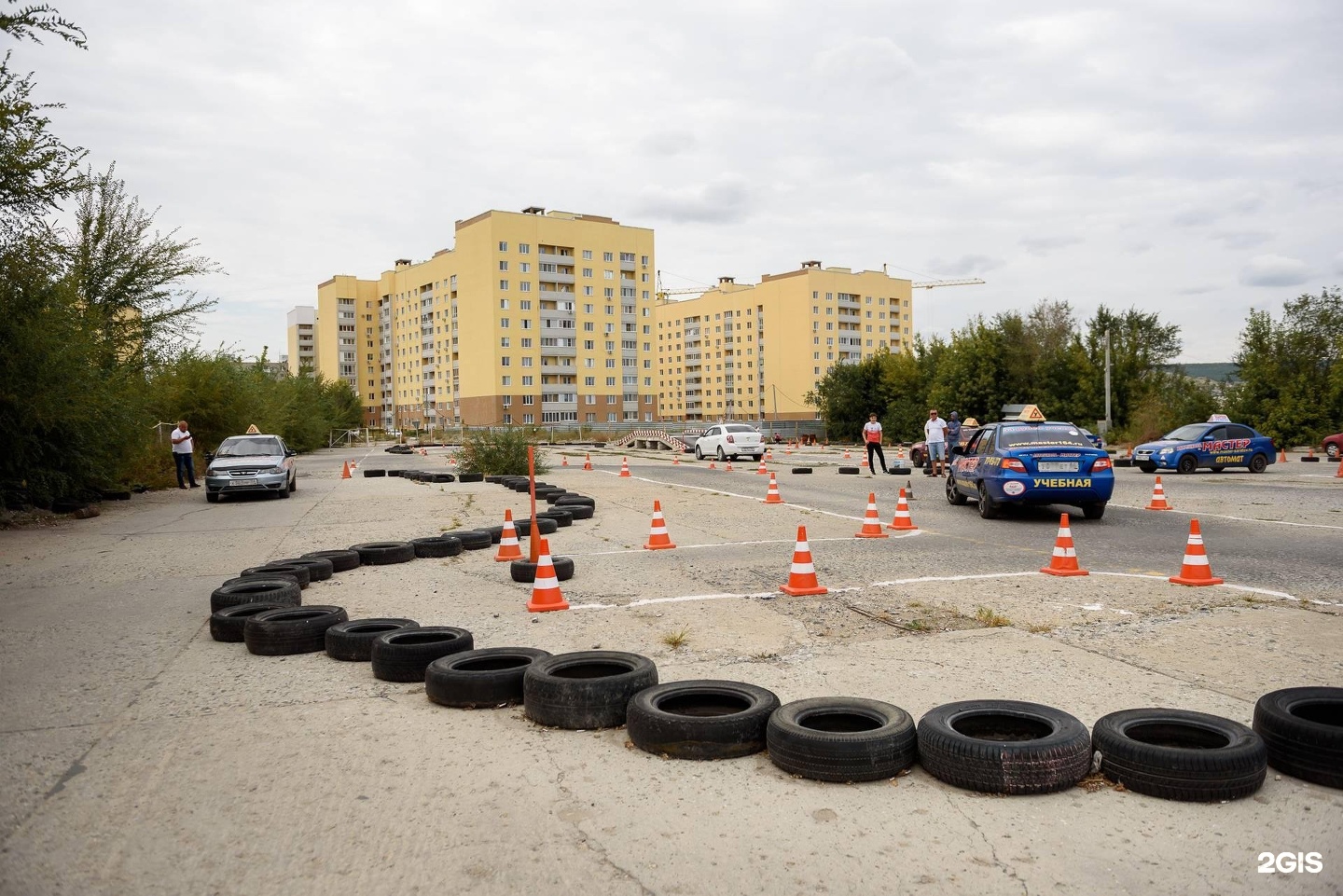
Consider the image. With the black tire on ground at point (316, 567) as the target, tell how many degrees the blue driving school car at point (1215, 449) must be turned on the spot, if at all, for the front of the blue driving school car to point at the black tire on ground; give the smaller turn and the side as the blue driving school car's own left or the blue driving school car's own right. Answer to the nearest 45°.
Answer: approximately 45° to the blue driving school car's own left

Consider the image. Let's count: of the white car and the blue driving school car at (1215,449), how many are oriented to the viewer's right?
0

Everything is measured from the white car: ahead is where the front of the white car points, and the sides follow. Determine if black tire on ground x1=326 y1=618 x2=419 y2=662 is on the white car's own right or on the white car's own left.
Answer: on the white car's own left

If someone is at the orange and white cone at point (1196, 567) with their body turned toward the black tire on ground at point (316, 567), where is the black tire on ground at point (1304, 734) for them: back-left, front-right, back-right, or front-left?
front-left

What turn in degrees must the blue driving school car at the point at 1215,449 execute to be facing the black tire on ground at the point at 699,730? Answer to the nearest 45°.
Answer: approximately 45° to its left

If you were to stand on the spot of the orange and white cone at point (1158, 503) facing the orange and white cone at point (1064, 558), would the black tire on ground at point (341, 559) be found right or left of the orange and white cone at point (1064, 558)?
right

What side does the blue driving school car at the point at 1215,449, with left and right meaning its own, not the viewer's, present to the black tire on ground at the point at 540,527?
front

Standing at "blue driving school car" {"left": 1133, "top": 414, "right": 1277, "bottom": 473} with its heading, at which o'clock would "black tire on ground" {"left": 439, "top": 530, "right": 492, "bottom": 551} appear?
The black tire on ground is roughly at 11 o'clock from the blue driving school car.

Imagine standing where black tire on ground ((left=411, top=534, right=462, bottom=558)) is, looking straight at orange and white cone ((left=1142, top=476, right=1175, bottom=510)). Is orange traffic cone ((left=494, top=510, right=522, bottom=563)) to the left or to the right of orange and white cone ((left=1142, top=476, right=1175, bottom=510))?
right

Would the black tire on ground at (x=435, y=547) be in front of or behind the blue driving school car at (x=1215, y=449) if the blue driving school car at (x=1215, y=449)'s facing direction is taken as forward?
in front

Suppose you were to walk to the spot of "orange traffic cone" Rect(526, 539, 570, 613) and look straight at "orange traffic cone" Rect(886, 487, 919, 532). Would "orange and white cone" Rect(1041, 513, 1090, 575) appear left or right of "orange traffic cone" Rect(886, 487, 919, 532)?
right

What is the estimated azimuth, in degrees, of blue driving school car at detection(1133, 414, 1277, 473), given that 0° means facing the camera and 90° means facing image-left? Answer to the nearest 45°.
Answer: approximately 45°
